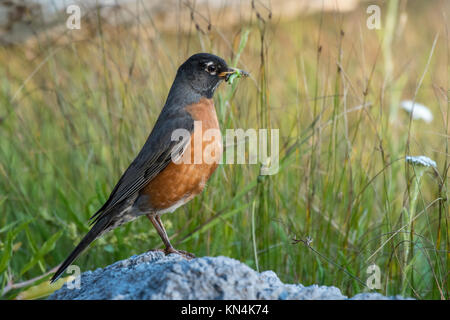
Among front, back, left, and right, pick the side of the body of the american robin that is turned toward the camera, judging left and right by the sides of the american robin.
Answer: right
